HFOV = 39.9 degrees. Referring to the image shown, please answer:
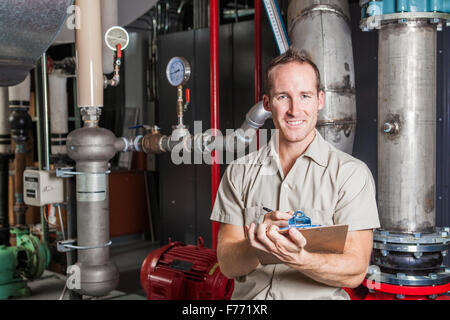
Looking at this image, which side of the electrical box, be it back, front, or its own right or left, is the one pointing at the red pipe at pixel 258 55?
left

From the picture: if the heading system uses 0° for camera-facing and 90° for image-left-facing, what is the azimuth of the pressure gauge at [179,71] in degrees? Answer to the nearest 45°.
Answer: approximately 45°

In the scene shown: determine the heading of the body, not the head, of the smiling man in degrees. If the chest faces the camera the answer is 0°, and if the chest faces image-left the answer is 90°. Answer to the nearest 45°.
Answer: approximately 0°

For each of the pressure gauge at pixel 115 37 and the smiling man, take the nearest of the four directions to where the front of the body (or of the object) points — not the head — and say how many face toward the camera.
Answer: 2

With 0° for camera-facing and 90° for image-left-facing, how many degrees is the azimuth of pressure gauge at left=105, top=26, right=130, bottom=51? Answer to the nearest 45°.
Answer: approximately 0°

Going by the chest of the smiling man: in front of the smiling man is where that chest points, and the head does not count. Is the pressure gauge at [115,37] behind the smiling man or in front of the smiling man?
behind
